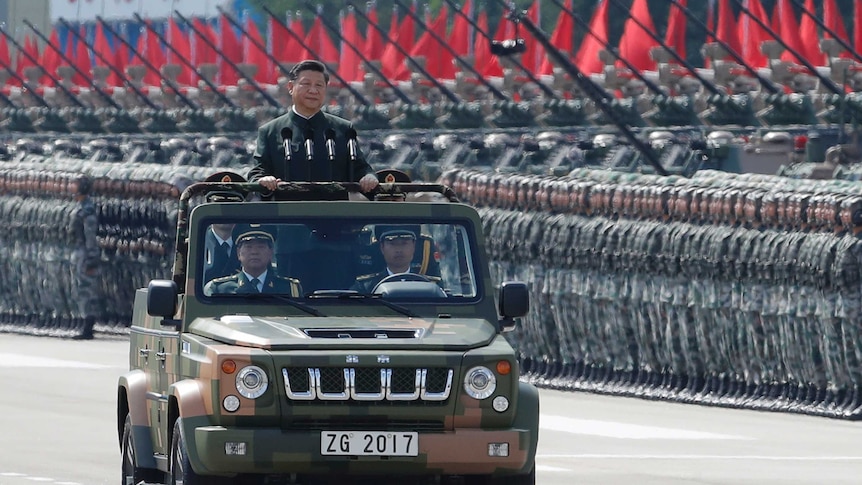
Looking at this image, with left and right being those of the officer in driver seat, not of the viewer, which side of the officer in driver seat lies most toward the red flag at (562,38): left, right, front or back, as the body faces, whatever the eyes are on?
back

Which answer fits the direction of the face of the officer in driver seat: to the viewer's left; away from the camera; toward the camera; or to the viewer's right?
toward the camera

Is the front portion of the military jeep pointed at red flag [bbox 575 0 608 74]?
no

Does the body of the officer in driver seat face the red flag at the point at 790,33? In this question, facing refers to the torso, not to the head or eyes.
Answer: no

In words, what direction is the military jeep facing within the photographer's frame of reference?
facing the viewer

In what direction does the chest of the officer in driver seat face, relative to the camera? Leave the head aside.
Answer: toward the camera

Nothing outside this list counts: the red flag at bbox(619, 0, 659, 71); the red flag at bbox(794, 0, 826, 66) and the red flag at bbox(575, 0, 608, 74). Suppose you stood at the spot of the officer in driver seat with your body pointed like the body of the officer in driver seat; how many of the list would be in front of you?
0

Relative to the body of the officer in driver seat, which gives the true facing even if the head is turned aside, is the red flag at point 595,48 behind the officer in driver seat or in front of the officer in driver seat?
behind
